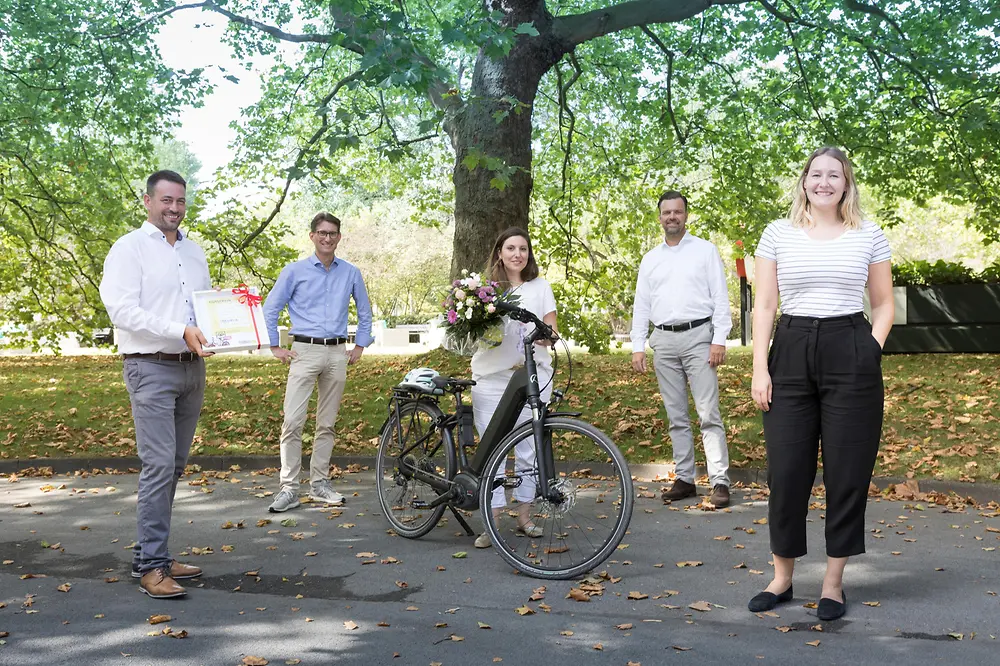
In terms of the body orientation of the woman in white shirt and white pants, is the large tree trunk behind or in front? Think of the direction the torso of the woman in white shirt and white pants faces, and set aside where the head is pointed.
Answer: behind

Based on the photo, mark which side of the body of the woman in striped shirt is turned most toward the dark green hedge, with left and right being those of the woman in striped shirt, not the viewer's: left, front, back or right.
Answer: back

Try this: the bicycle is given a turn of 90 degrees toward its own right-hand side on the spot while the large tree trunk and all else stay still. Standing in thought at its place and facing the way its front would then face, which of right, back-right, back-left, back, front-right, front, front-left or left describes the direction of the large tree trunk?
back-right

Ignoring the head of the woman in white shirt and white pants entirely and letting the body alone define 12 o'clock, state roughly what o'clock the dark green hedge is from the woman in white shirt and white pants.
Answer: The dark green hedge is roughly at 7 o'clock from the woman in white shirt and white pants.

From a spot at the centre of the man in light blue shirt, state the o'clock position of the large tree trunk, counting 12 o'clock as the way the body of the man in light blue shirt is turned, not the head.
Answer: The large tree trunk is roughly at 7 o'clock from the man in light blue shirt.

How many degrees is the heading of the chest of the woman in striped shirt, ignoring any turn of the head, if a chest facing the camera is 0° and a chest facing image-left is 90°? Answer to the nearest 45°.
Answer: approximately 0°

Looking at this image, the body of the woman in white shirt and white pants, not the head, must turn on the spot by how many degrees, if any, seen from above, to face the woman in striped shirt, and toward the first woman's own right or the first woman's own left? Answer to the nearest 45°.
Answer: approximately 45° to the first woman's own left

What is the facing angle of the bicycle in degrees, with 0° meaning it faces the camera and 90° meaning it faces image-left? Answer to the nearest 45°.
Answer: approximately 315°

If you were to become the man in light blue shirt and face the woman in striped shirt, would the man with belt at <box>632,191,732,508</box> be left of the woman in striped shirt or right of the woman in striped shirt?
left

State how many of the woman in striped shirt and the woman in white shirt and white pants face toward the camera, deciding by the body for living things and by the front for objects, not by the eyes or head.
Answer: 2

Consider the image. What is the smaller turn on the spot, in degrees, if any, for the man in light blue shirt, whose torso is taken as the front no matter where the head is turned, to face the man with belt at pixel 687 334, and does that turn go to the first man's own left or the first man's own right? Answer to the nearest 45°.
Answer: approximately 90° to the first man's own left
